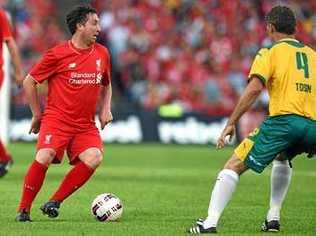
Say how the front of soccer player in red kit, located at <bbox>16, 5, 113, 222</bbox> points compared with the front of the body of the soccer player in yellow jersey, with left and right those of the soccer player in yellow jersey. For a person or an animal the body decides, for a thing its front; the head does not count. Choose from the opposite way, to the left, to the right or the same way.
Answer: the opposite way

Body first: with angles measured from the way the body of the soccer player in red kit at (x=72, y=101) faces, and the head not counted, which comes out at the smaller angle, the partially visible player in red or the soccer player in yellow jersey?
the soccer player in yellow jersey

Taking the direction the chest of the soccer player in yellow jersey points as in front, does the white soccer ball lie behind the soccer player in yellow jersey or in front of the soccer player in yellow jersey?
in front

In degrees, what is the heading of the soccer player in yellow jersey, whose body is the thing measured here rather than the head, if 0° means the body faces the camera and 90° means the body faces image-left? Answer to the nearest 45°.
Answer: approximately 135°

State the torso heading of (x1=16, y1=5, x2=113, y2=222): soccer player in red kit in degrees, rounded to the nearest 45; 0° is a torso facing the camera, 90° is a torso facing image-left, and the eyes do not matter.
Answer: approximately 315°

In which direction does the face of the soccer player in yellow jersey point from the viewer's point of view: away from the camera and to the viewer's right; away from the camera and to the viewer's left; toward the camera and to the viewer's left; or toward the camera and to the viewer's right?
away from the camera and to the viewer's left
